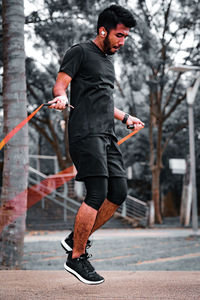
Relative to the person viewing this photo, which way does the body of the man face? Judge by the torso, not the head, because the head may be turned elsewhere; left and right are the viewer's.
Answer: facing the viewer and to the right of the viewer

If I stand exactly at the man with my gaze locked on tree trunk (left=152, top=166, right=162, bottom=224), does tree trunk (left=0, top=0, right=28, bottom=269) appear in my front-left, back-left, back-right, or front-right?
front-left

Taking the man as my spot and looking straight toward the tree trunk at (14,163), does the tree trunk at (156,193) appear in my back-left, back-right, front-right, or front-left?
front-right

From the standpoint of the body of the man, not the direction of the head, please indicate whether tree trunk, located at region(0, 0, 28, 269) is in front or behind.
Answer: behind

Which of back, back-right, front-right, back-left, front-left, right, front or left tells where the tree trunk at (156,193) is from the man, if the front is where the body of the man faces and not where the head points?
back-left
